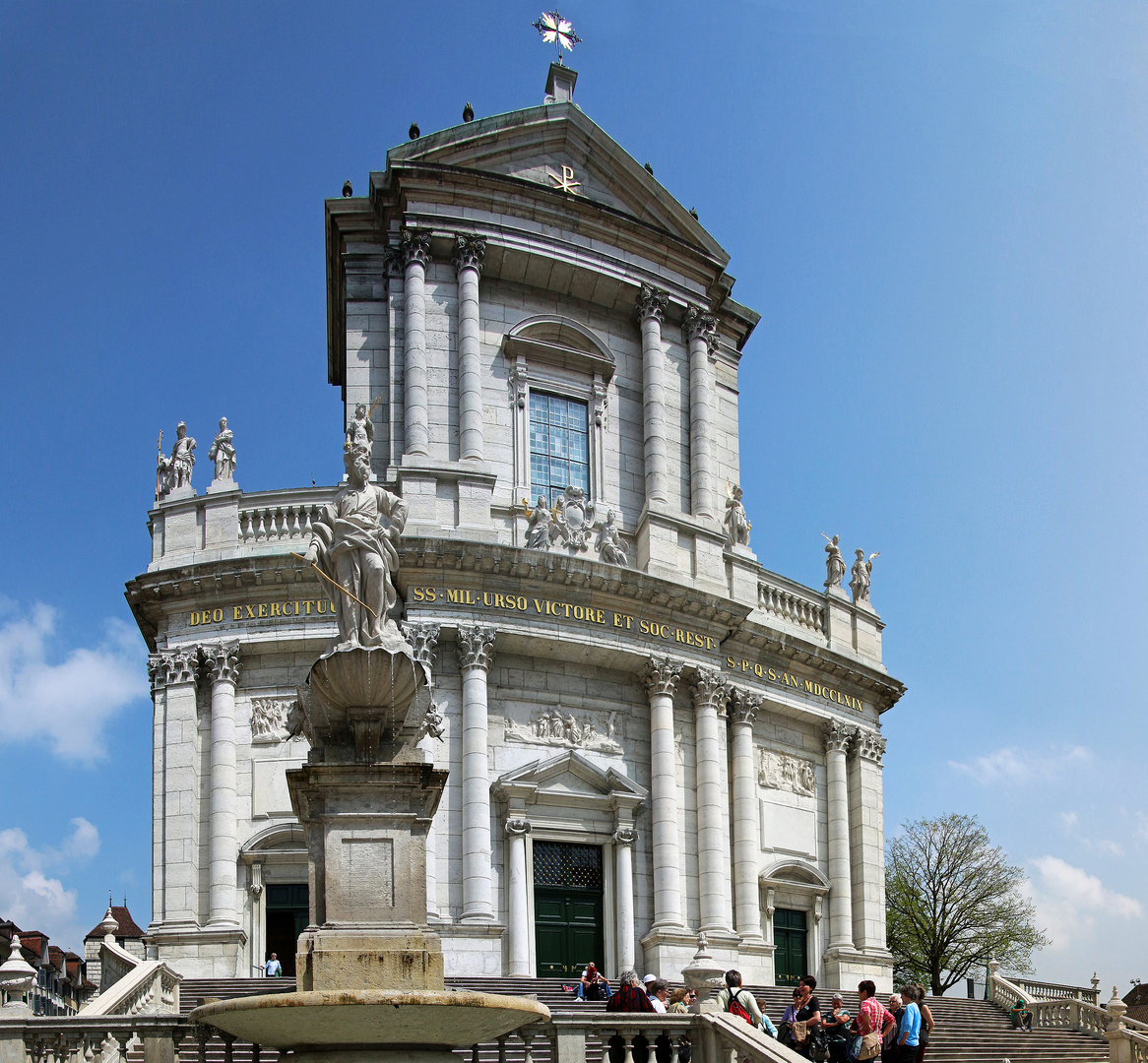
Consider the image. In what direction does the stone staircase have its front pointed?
toward the camera

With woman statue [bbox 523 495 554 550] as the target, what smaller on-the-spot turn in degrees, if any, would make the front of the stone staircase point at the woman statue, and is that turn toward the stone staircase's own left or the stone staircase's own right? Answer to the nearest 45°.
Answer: approximately 135° to the stone staircase's own right
